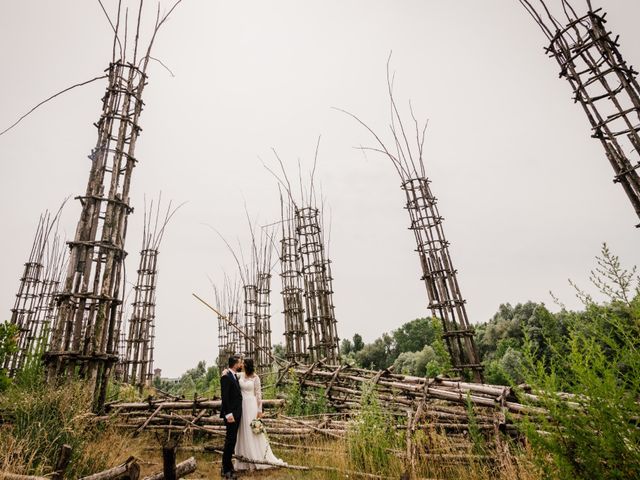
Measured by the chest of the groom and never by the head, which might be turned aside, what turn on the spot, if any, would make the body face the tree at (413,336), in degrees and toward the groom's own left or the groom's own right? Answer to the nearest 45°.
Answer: approximately 45° to the groom's own left

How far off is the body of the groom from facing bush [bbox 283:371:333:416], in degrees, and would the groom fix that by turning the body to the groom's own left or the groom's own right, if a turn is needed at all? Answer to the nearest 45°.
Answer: approximately 45° to the groom's own left

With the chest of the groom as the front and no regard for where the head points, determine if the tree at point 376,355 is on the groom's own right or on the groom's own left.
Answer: on the groom's own left

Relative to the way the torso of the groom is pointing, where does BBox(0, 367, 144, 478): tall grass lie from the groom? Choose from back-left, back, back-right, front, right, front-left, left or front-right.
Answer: back

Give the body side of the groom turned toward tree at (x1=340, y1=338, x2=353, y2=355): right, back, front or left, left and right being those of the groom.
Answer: left

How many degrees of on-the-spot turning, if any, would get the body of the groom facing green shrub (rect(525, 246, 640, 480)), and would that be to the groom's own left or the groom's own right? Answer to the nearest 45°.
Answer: approximately 45° to the groom's own right

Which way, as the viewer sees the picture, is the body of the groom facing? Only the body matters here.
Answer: to the viewer's right

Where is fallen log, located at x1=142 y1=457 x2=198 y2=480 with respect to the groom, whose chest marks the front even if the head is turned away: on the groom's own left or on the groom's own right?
on the groom's own right

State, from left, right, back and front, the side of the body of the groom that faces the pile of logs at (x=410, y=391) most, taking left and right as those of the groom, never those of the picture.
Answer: front
